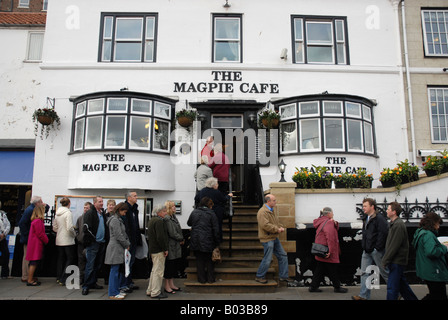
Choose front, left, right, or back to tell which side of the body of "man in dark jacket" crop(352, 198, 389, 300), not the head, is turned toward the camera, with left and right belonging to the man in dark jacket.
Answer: left

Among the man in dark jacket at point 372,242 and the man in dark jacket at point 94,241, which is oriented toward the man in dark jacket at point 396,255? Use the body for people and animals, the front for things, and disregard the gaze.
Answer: the man in dark jacket at point 94,241

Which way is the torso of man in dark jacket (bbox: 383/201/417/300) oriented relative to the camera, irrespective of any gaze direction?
to the viewer's left

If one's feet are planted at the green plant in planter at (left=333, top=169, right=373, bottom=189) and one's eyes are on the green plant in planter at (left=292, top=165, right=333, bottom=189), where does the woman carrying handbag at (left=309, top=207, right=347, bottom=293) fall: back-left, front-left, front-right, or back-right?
front-left

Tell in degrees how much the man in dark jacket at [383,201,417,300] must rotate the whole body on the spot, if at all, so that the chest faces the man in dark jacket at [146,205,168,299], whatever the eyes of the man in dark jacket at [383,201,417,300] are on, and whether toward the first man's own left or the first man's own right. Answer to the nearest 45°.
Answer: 0° — they already face them

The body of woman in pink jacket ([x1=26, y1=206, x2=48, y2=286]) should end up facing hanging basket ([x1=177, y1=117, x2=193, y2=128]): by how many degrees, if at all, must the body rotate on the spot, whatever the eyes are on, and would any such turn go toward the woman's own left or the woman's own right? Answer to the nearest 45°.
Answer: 0° — they already face it

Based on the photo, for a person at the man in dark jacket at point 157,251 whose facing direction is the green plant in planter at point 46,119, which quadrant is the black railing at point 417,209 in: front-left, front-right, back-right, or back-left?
back-right

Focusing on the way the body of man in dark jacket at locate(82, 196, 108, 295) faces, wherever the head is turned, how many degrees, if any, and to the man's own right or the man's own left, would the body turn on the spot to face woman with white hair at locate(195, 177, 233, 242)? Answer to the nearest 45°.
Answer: approximately 45° to the man's own left
